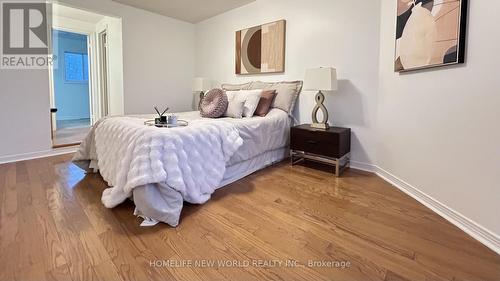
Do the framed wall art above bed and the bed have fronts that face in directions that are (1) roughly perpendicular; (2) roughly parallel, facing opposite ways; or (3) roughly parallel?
roughly parallel

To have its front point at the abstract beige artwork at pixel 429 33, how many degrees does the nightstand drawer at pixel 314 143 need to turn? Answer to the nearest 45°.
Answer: approximately 90° to its left

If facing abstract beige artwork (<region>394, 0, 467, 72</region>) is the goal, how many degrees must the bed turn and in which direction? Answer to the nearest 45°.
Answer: approximately 135° to its left

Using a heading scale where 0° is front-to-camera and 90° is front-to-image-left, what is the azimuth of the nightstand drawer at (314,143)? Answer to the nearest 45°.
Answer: approximately 45°

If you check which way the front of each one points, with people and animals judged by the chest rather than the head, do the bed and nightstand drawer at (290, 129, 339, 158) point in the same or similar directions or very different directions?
same or similar directions

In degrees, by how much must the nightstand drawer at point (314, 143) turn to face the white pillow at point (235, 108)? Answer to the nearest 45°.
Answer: approximately 45° to its right

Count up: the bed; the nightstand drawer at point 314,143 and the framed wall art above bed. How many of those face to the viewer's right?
0

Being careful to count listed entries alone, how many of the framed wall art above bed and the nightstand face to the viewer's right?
0

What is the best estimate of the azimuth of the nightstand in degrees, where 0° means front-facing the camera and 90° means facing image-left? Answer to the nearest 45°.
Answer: approximately 45°

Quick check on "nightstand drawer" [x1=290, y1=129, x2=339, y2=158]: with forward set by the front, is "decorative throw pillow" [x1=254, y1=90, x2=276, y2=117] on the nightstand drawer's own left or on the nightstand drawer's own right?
on the nightstand drawer's own right

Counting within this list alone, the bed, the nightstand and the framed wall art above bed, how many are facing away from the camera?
0

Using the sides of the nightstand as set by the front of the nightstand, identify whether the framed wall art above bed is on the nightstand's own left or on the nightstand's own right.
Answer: on the nightstand's own right
